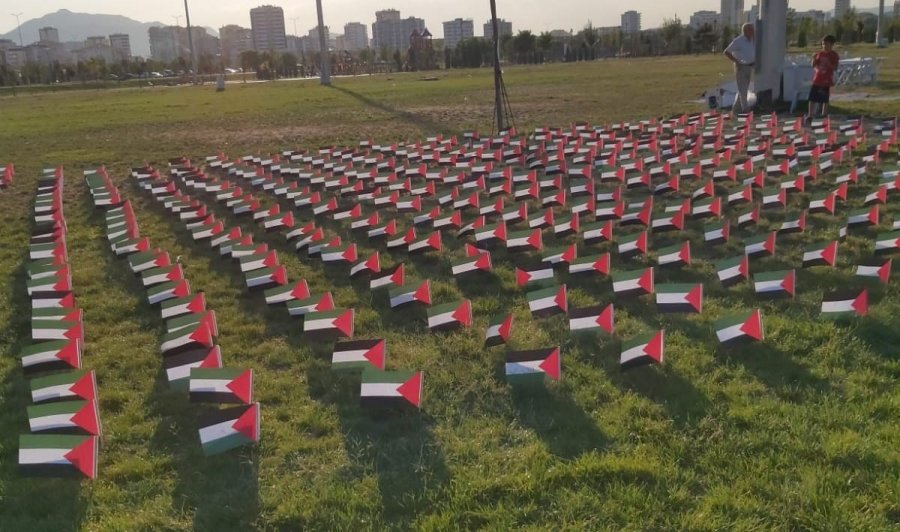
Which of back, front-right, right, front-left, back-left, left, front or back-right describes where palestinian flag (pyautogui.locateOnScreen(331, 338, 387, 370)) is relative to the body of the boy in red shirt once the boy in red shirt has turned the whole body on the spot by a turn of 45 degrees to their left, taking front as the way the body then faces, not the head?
front

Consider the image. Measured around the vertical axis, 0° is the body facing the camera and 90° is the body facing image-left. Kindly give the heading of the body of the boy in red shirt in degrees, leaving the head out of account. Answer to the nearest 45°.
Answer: approximately 45°

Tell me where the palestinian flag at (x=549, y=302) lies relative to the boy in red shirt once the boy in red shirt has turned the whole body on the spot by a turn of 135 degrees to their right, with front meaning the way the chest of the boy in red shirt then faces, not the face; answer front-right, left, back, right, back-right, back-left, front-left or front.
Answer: back

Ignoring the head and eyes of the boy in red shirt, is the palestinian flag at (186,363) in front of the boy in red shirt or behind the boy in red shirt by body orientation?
in front

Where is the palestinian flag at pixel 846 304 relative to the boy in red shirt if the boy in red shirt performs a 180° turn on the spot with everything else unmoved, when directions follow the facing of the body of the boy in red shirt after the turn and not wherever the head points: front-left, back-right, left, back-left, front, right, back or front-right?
back-right

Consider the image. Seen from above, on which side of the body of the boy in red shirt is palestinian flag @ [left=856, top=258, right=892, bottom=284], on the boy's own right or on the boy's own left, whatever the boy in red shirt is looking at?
on the boy's own left

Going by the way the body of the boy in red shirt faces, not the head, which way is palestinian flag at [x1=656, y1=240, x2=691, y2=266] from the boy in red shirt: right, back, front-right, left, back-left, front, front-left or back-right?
front-left

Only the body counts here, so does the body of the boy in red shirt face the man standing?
no

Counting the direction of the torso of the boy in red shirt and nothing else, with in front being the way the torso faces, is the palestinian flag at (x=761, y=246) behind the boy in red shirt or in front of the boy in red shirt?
in front

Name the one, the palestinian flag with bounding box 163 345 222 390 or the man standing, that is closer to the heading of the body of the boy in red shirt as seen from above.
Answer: the palestinian flag

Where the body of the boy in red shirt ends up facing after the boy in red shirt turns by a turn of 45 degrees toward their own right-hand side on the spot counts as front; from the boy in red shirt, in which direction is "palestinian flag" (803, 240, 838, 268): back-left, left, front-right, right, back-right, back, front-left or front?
left

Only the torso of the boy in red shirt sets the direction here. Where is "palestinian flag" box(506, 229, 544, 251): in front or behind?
in front

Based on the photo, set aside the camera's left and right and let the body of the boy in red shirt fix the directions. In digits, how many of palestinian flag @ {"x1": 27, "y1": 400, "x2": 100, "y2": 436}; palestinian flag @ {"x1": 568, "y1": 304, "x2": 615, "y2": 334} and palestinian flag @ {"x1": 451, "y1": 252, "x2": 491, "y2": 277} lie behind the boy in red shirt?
0
